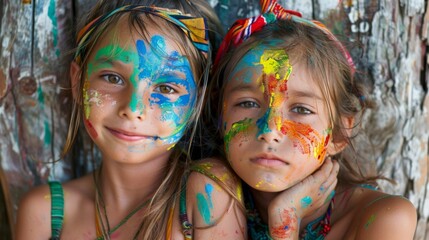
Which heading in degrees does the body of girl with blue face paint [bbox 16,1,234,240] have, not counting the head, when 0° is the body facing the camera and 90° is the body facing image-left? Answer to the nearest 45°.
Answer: approximately 0°

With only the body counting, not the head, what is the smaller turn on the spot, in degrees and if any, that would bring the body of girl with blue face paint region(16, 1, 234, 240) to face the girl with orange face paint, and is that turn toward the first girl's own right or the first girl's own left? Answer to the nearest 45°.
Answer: approximately 90° to the first girl's own left
